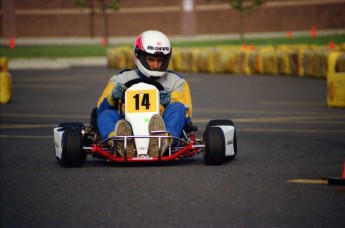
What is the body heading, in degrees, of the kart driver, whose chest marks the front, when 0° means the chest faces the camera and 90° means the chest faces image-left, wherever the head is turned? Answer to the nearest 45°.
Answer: approximately 0°

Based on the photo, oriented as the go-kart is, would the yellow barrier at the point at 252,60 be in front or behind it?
behind

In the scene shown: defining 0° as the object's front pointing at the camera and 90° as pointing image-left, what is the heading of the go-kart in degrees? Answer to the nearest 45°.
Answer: approximately 0°

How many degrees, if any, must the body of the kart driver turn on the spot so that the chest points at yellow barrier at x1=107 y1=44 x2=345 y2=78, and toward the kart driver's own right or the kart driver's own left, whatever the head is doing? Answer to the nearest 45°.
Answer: approximately 180°

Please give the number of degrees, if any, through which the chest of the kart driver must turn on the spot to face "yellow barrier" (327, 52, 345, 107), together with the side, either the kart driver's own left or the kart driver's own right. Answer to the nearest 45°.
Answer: approximately 135° to the kart driver's own left
